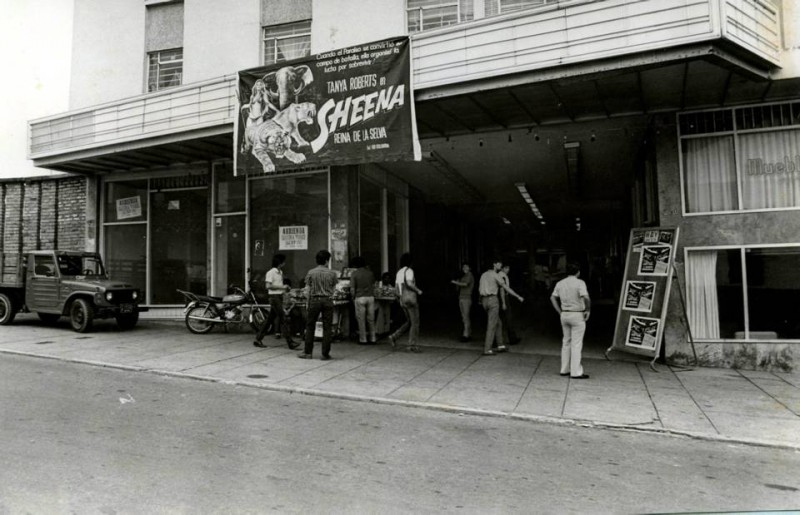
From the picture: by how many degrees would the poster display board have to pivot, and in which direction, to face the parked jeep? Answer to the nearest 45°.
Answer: approximately 45° to its right

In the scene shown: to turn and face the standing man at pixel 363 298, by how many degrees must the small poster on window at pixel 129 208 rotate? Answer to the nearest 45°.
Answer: approximately 45° to its left

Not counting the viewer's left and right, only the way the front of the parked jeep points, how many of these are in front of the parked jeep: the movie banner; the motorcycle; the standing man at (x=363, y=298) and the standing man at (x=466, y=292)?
4

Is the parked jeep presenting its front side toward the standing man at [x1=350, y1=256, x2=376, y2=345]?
yes

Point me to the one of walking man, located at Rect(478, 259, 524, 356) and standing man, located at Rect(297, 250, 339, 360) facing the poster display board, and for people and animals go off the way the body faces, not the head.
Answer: walking man, located at Rect(478, 259, 524, 356)

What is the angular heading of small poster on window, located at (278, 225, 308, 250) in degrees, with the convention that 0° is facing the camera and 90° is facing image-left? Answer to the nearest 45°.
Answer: approximately 0°

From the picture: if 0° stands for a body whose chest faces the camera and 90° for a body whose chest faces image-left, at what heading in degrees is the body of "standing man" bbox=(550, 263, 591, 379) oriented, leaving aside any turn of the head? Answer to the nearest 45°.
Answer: approximately 225°

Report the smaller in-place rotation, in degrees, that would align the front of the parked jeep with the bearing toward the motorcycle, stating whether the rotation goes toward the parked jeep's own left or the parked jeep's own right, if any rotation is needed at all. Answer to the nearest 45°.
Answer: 0° — it already faces it

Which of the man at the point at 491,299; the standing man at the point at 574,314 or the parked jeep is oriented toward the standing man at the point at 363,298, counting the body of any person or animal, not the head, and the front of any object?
the parked jeep
